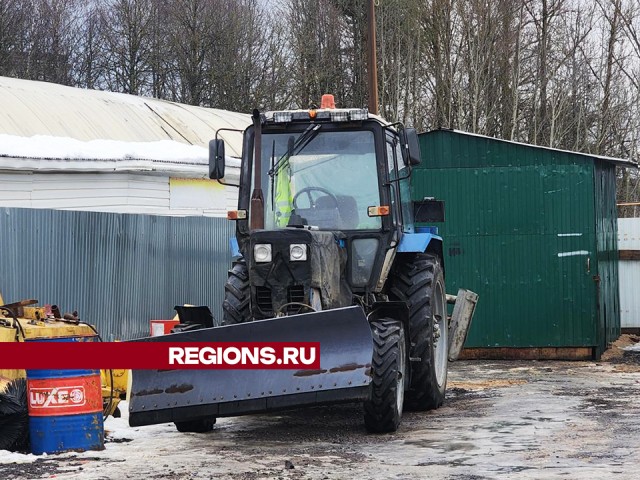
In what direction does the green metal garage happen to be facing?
toward the camera

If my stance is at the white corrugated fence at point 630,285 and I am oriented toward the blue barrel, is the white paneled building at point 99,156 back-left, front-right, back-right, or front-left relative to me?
front-right

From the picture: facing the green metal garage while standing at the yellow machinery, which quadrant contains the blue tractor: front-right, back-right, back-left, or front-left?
front-right

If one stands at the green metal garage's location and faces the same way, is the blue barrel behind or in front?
in front

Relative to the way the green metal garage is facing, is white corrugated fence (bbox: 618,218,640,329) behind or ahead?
behind

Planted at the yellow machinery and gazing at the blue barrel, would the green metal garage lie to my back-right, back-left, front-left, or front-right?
back-left

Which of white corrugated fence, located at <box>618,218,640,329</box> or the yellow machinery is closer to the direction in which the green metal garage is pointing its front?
the yellow machinery

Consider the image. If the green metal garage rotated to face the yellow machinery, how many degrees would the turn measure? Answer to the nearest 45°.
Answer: approximately 45° to its right

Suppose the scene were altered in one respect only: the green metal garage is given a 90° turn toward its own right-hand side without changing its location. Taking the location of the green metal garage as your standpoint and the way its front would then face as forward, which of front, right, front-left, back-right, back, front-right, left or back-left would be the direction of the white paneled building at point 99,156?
front

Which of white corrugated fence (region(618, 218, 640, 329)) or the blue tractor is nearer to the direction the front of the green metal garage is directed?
the blue tractor

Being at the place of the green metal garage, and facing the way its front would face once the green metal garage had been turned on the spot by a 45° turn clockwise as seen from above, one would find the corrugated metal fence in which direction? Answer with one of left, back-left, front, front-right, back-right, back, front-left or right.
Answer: front

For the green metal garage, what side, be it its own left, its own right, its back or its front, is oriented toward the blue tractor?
front
